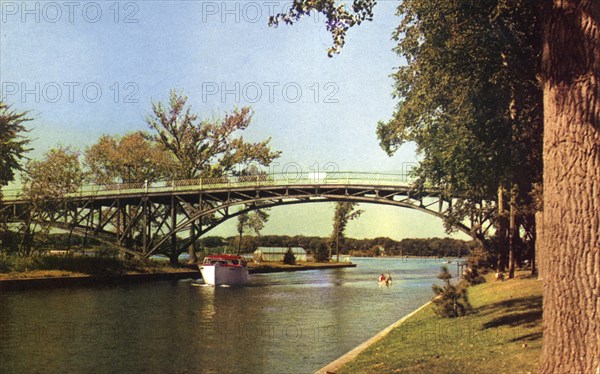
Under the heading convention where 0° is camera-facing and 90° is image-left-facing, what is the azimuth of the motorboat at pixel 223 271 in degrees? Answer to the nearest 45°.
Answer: approximately 45°

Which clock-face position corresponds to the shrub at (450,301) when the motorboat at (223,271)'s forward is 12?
The shrub is roughly at 10 o'clock from the motorboat.
